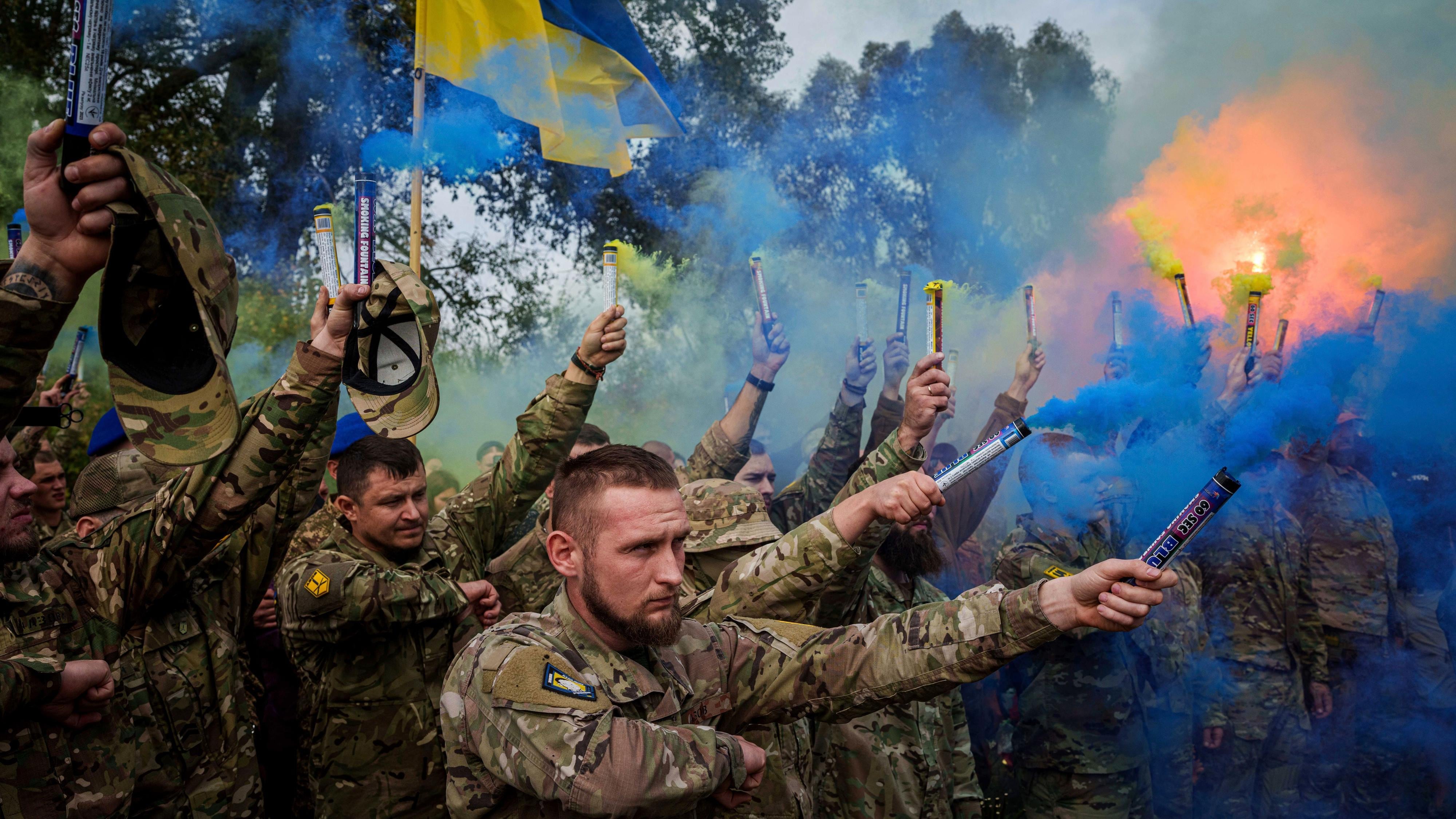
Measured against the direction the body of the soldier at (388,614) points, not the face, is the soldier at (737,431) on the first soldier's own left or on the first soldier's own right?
on the first soldier's own left

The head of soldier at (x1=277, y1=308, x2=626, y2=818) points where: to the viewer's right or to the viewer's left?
to the viewer's right

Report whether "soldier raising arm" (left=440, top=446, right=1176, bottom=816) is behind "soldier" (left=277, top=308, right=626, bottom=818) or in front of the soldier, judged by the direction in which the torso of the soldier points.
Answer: in front

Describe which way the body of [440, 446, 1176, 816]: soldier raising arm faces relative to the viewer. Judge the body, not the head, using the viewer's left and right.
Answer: facing the viewer and to the right of the viewer

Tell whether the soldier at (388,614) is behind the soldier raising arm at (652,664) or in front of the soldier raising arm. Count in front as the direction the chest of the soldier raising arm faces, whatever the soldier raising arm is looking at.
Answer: behind

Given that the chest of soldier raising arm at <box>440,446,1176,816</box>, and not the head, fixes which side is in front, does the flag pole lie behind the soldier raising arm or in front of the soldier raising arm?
behind

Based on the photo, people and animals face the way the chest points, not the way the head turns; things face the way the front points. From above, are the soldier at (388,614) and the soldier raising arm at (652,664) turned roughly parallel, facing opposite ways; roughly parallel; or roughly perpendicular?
roughly parallel

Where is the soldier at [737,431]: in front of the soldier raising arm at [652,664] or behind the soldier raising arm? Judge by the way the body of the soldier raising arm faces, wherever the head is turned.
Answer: behind

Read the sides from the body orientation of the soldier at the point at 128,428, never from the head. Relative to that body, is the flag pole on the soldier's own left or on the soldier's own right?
on the soldier's own left
